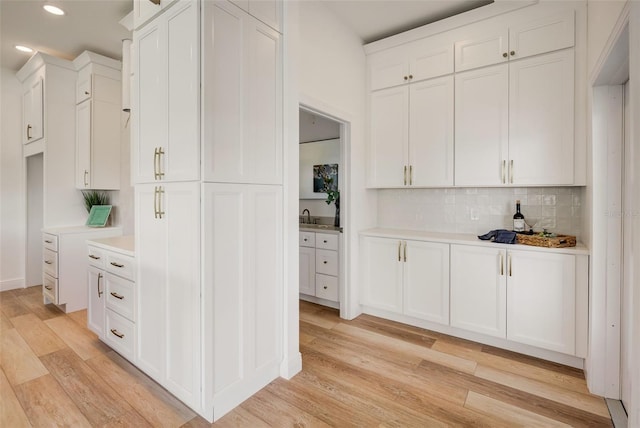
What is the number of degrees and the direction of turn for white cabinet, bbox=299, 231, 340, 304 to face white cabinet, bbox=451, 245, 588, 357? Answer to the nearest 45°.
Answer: approximately 90° to its left

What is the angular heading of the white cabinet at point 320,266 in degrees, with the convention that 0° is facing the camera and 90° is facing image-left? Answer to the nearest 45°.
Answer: approximately 45°

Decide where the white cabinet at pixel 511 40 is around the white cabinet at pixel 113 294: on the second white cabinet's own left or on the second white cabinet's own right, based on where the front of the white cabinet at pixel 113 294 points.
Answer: on the second white cabinet's own left

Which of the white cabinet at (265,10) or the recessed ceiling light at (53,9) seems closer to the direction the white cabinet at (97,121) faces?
the recessed ceiling light

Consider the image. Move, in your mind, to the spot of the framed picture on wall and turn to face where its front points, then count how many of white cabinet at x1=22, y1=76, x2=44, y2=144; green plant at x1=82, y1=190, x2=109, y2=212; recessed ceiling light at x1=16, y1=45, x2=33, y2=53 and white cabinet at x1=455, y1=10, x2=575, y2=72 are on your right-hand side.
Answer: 3

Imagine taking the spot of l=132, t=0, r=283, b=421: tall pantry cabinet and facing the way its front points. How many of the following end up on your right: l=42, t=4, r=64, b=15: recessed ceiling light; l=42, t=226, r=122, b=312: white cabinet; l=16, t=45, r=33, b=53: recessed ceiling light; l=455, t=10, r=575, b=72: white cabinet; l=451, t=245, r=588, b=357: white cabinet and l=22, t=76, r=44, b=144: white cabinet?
4

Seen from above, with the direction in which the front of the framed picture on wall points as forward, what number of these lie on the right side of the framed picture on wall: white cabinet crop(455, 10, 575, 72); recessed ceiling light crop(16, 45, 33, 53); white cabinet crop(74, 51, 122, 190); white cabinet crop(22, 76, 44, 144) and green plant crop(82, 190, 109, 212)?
4

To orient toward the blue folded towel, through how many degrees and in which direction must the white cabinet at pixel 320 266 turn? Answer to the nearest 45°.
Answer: approximately 90° to its left

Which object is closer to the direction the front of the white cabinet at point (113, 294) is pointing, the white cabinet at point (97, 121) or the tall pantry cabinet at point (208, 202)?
the tall pantry cabinet

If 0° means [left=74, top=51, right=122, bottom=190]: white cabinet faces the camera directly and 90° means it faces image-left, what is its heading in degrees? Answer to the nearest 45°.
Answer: approximately 45°

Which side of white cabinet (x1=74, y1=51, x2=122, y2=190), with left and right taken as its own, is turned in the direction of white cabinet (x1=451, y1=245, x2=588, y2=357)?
left

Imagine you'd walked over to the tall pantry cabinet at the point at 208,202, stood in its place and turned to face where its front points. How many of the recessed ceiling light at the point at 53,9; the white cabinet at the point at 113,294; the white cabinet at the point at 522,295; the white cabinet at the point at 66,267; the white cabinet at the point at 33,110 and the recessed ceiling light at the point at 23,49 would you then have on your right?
5

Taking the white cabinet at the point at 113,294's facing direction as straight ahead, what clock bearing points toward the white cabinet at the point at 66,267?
the white cabinet at the point at 66,267 is roughly at 4 o'clock from the white cabinet at the point at 113,294.
